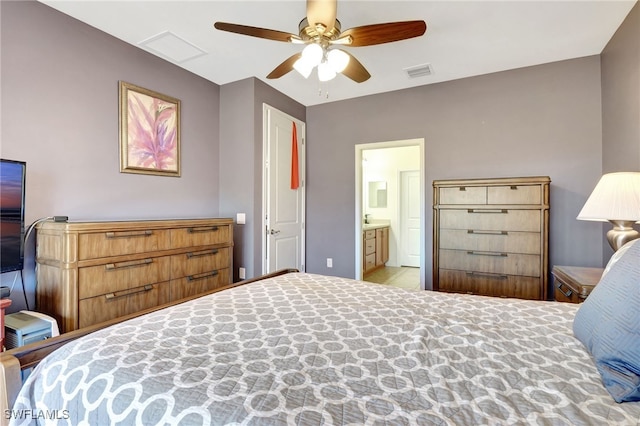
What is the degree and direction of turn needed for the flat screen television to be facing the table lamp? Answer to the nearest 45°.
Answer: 0° — it already faces it

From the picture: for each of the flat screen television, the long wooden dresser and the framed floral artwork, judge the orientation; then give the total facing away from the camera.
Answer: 0

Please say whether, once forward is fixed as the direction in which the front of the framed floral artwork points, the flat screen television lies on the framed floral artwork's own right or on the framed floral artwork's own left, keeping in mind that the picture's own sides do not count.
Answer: on the framed floral artwork's own right

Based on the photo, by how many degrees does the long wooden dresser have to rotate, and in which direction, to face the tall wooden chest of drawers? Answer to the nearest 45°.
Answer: approximately 45° to its left

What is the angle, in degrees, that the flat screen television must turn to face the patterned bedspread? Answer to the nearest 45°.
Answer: approximately 45° to its right

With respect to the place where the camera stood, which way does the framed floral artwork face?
facing the viewer and to the right of the viewer

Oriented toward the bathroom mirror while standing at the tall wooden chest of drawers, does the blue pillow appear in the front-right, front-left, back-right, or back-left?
back-left

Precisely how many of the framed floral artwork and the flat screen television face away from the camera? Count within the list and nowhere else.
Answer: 0
